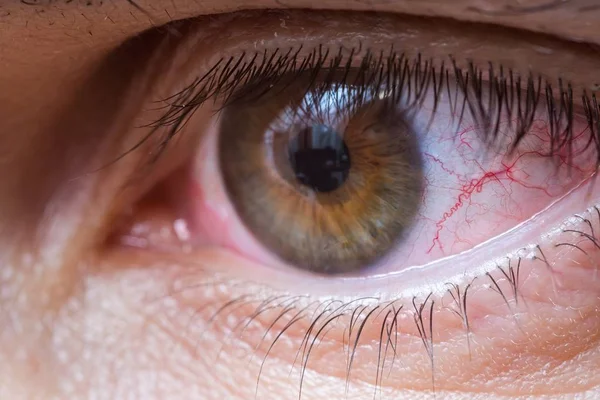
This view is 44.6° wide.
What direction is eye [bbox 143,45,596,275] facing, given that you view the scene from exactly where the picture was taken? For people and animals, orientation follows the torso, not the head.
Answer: facing the viewer and to the left of the viewer
